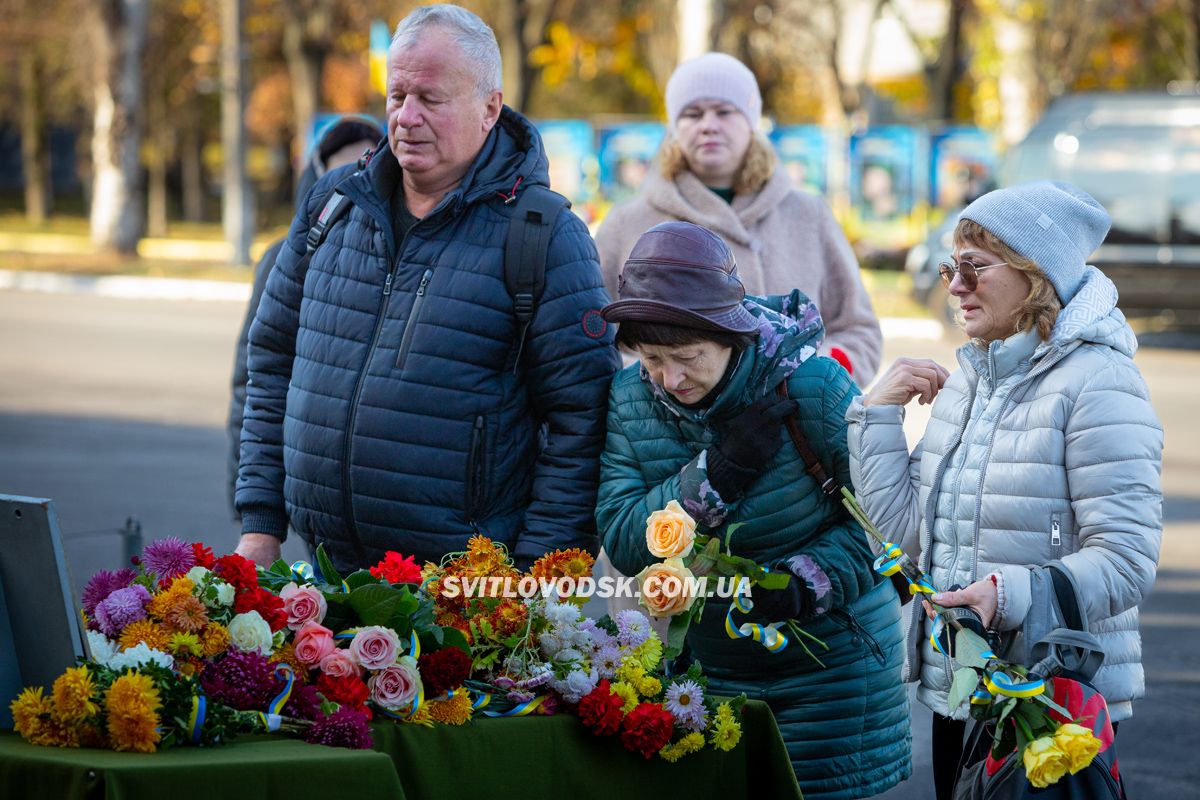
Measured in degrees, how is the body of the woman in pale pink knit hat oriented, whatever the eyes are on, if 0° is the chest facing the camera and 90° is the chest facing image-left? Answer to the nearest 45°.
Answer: approximately 0°

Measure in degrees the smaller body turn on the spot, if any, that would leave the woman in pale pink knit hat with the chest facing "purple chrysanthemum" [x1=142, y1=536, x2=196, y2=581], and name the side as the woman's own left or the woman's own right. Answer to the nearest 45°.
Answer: approximately 45° to the woman's own right

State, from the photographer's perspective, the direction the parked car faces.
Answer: facing to the left of the viewer

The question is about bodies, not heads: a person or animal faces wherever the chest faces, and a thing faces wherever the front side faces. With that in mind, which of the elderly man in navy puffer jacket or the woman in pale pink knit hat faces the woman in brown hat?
the woman in pale pink knit hat

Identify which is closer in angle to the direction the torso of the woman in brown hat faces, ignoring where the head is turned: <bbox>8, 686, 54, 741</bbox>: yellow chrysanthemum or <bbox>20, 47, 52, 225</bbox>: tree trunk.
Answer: the yellow chrysanthemum

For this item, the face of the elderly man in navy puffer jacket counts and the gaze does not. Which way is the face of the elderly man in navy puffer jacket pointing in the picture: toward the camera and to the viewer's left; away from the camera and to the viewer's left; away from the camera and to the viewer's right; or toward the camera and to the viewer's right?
toward the camera and to the viewer's left

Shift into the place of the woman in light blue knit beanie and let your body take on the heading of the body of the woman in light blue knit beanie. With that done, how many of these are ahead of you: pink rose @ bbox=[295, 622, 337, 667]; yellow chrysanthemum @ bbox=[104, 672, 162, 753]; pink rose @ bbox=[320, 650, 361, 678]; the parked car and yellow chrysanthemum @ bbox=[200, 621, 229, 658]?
4

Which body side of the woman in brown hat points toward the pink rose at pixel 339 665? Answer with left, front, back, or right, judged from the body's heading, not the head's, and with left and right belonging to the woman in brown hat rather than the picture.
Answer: front

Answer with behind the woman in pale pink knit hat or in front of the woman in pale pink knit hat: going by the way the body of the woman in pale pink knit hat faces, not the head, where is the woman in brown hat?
in front

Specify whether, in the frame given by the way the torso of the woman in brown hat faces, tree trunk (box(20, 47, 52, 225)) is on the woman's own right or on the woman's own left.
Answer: on the woman's own right

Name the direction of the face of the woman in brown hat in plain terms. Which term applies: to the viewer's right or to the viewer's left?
to the viewer's left

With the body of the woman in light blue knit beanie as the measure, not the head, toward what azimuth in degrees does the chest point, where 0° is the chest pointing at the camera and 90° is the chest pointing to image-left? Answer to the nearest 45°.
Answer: approximately 45°
